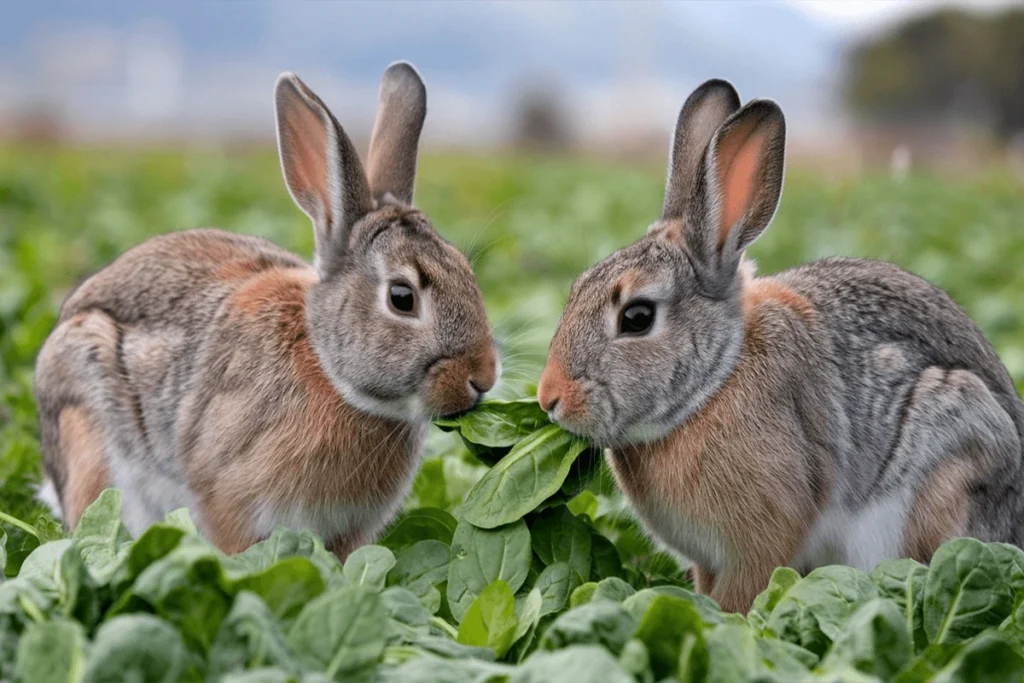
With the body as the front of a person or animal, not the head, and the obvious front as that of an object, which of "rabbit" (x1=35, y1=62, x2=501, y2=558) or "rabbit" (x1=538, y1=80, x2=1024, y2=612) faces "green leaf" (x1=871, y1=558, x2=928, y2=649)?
"rabbit" (x1=35, y1=62, x2=501, y2=558)

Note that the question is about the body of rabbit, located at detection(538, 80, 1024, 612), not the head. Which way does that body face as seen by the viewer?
to the viewer's left

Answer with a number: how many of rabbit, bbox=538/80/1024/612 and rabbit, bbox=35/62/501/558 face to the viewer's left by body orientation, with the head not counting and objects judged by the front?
1

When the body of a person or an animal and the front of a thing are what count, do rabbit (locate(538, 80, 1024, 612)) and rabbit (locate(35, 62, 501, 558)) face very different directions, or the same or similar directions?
very different directions

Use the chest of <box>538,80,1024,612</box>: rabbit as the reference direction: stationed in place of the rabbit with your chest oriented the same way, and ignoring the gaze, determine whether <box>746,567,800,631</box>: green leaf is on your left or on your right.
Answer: on your left

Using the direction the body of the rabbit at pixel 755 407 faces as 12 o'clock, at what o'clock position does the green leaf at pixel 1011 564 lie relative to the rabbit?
The green leaf is roughly at 7 o'clock from the rabbit.

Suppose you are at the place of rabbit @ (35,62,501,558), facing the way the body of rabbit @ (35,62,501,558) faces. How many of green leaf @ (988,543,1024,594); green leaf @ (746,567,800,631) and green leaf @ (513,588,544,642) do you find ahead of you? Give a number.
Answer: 3

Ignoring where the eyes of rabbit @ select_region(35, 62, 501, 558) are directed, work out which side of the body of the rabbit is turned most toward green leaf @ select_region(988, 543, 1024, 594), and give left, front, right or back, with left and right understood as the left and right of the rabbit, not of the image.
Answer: front

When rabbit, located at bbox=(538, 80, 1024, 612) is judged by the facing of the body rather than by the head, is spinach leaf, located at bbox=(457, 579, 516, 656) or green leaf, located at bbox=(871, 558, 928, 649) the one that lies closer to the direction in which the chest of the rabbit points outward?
the spinach leaf

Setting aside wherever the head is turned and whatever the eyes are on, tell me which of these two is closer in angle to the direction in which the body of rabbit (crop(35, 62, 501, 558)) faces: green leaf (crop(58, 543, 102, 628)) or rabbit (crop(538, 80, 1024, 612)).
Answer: the rabbit

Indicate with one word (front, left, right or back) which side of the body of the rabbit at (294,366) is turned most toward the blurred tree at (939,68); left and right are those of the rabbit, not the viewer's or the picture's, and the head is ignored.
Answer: left

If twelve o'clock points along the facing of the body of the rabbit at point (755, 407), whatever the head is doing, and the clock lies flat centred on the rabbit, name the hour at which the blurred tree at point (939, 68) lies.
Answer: The blurred tree is roughly at 3 o'clock from the rabbit.

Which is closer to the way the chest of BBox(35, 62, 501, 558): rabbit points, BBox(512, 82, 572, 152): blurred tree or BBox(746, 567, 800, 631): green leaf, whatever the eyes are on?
the green leaf

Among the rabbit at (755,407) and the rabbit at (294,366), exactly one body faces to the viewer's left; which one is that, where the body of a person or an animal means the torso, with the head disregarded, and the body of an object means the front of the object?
the rabbit at (755,407)

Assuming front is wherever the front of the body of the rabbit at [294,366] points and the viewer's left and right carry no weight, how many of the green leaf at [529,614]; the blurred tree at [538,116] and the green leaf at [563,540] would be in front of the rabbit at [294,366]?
2
